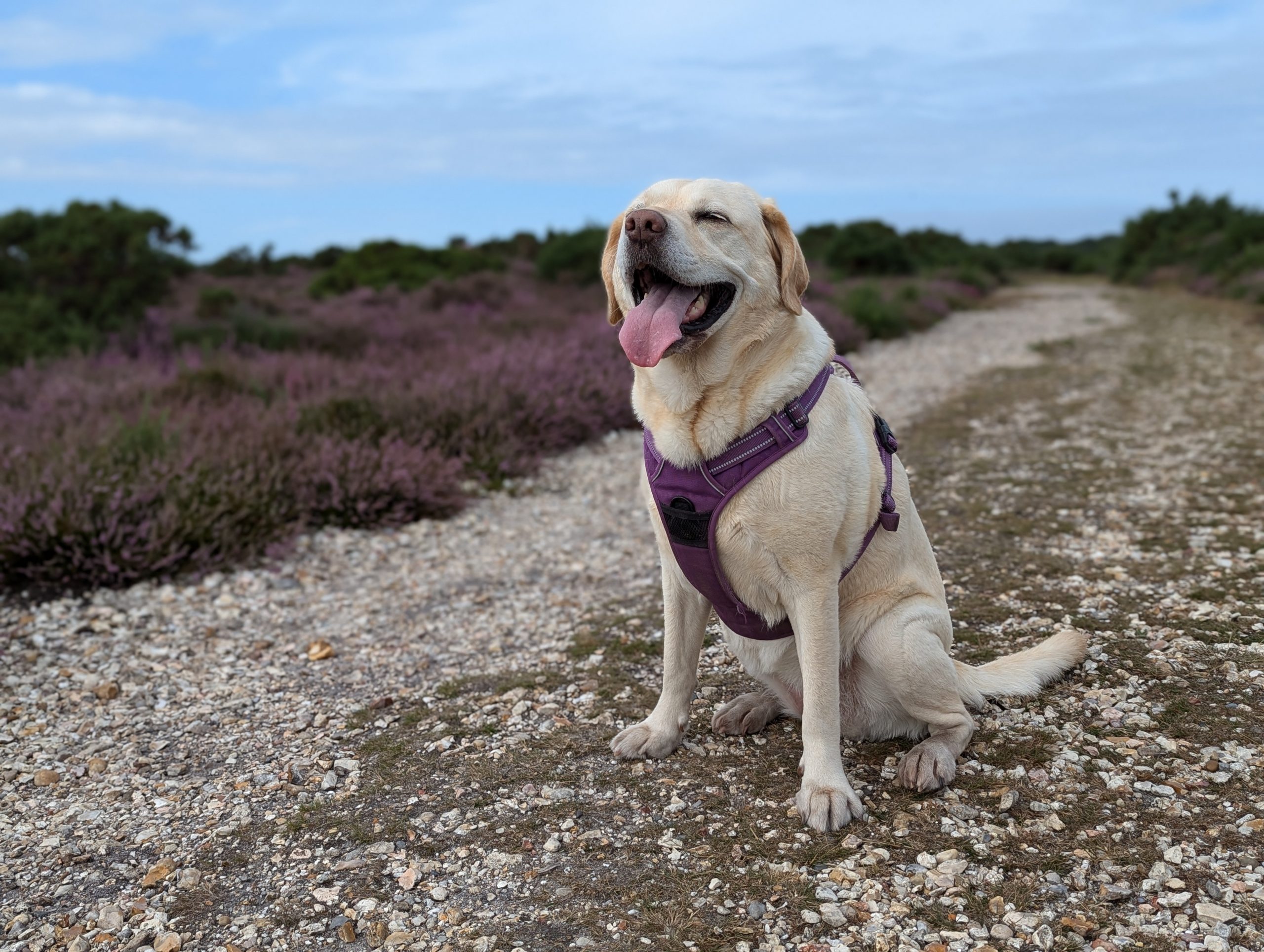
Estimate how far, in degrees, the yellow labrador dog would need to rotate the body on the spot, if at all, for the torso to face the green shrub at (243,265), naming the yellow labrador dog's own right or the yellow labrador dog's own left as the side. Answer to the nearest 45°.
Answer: approximately 90° to the yellow labrador dog's own right

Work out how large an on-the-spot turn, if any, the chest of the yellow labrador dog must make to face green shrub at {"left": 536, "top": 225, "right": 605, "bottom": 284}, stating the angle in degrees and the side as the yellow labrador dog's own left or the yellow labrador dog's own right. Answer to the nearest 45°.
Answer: approximately 135° to the yellow labrador dog's own right

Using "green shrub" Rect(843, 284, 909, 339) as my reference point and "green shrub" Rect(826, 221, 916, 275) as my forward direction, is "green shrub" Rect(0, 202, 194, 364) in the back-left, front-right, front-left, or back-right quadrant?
back-left

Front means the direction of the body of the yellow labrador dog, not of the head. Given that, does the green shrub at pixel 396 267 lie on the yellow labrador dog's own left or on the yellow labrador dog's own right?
on the yellow labrador dog's own right

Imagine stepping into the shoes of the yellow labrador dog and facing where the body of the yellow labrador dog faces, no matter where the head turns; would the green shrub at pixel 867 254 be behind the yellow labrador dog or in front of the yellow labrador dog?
behind

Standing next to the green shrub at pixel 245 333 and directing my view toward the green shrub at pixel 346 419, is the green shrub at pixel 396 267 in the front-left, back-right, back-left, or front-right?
back-left

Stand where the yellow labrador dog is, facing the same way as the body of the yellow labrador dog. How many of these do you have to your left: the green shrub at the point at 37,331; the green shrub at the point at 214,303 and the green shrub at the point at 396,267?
0

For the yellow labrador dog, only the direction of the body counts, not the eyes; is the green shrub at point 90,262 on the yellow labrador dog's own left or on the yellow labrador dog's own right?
on the yellow labrador dog's own right

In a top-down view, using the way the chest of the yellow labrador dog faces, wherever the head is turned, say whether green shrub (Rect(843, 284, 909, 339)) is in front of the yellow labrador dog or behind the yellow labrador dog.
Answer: behind

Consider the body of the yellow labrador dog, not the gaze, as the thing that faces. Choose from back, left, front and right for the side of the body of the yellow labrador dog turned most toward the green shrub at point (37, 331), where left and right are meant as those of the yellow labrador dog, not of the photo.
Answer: right

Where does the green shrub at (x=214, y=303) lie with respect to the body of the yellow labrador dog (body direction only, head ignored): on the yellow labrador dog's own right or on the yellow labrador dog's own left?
on the yellow labrador dog's own right

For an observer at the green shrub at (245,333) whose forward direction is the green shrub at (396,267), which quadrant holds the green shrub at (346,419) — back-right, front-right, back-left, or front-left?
back-right

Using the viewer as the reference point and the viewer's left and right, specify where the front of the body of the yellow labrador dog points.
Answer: facing the viewer and to the left of the viewer

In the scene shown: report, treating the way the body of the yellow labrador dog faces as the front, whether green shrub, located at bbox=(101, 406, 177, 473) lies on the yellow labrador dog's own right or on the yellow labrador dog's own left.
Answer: on the yellow labrador dog's own right
